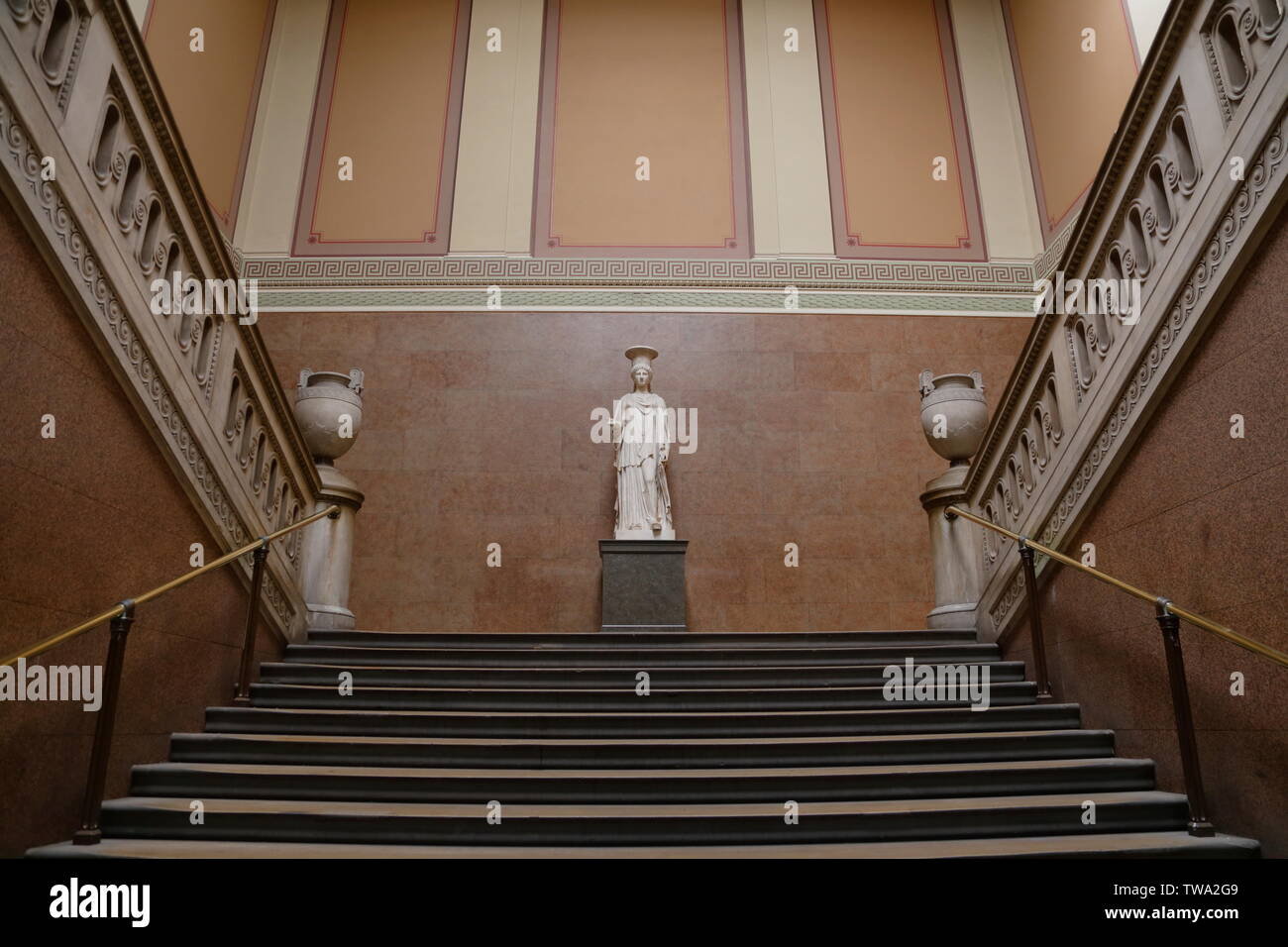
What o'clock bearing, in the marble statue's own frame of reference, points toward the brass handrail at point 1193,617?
The brass handrail is roughly at 11 o'clock from the marble statue.

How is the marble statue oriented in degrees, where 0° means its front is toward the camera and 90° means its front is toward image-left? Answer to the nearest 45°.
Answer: approximately 0°

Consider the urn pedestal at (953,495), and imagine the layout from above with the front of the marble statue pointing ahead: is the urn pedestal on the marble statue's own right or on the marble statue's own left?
on the marble statue's own left

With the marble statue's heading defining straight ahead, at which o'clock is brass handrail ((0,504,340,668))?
The brass handrail is roughly at 1 o'clock from the marble statue.

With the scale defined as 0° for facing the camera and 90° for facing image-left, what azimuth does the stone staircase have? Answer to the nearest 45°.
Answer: approximately 0°

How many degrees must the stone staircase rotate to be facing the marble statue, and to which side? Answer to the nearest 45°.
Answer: approximately 180°

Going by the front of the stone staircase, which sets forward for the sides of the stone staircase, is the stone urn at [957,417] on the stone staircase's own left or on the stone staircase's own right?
on the stone staircase's own left

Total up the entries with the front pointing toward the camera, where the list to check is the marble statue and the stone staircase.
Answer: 2

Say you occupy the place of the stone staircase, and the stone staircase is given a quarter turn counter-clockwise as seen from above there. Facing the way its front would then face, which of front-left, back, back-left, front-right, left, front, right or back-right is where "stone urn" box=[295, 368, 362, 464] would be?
back-left

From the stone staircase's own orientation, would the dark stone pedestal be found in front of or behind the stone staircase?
behind

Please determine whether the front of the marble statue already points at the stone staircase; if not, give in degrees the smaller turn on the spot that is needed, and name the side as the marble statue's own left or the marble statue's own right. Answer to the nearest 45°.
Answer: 0° — it already faces it

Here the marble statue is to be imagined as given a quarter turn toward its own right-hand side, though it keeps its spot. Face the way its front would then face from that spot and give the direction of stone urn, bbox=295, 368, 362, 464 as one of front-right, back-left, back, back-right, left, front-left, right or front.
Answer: front-left
